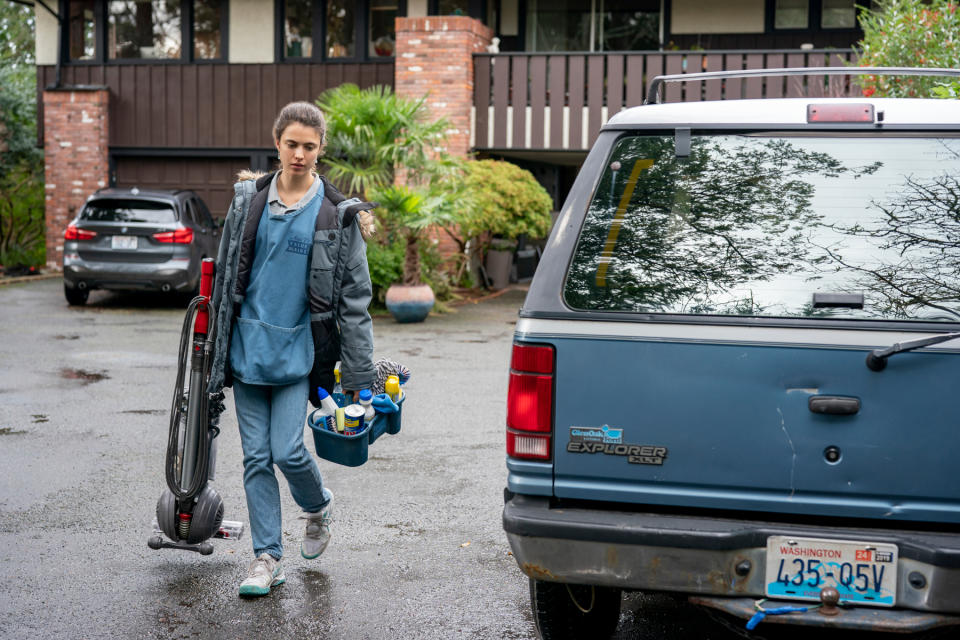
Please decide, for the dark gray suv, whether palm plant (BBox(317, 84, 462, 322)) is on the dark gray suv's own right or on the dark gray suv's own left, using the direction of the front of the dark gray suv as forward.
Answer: on the dark gray suv's own right

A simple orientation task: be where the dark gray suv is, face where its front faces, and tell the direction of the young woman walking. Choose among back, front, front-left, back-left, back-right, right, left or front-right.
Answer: back

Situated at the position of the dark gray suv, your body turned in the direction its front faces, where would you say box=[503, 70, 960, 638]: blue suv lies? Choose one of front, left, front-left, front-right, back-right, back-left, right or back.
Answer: back

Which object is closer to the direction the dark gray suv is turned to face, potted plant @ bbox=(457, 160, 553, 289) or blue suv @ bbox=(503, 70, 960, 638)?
the potted plant

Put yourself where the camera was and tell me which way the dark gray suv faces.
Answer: facing away from the viewer

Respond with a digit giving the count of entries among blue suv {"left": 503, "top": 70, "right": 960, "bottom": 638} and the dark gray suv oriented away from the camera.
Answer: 2

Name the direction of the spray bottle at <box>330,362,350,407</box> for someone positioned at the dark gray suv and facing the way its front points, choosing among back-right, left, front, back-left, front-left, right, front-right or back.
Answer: back

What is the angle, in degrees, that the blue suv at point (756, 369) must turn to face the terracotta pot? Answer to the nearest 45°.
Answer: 0° — it already faces it

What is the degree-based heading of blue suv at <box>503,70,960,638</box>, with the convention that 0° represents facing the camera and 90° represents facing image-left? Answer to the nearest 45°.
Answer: approximately 180°
